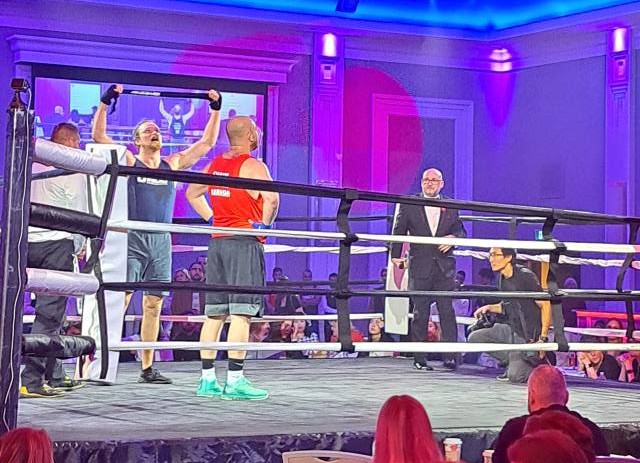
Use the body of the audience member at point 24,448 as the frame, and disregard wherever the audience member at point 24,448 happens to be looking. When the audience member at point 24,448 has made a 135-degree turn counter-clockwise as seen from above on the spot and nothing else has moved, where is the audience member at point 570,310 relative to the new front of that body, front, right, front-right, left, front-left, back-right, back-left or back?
back

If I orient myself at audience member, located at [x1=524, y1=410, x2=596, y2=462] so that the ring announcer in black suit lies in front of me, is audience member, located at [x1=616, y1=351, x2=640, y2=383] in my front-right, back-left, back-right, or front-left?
front-right

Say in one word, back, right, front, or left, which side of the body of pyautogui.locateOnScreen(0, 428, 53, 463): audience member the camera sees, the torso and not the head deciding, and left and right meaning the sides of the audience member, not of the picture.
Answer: back

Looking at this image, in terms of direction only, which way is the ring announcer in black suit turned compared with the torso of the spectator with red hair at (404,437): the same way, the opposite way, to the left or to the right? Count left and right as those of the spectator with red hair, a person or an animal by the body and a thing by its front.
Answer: the opposite way

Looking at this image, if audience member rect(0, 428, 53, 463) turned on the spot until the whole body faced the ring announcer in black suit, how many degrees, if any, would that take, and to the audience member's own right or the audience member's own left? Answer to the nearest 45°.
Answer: approximately 45° to the audience member's own right

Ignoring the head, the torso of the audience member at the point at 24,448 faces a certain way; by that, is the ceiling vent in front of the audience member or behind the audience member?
in front

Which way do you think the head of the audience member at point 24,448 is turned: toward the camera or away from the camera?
away from the camera

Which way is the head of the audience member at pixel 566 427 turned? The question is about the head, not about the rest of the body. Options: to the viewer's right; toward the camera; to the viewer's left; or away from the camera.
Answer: away from the camera

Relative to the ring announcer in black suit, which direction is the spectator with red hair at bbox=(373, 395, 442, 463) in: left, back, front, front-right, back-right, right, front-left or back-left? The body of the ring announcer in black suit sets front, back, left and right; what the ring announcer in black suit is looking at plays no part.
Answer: front

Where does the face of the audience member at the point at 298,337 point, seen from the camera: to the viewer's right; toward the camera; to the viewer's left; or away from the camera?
toward the camera

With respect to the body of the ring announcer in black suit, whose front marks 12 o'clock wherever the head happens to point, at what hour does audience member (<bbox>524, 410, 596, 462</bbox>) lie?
The audience member is roughly at 12 o'clock from the ring announcer in black suit.

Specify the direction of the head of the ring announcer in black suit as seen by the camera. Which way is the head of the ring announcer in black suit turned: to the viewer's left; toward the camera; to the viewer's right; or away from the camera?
toward the camera

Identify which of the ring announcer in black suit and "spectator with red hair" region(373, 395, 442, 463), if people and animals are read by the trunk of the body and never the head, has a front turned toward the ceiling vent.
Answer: the spectator with red hair

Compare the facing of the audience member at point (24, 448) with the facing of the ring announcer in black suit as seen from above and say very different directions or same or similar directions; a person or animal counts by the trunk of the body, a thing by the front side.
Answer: very different directions

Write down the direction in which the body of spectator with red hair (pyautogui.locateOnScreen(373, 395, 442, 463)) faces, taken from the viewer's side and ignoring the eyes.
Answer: away from the camera
